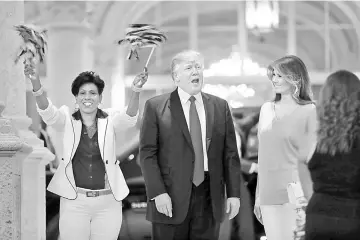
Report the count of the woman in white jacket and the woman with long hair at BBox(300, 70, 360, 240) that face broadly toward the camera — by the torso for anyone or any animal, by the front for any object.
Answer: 1

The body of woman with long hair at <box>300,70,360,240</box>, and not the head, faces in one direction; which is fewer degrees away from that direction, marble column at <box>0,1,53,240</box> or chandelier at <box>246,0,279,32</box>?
the chandelier

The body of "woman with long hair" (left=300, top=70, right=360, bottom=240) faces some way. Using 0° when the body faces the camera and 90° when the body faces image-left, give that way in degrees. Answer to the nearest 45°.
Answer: approximately 180°

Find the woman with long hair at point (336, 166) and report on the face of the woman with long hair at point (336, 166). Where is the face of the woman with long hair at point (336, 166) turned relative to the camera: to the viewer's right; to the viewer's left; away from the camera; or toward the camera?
away from the camera

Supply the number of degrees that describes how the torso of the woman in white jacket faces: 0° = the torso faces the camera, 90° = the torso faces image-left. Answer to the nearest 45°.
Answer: approximately 0°

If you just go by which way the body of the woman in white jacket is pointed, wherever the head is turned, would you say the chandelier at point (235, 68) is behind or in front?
behind

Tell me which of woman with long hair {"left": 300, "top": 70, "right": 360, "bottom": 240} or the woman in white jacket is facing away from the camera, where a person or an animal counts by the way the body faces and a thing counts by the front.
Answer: the woman with long hair

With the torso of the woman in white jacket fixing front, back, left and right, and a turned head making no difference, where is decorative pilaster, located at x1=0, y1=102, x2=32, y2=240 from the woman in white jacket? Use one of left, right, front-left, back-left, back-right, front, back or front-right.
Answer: back-right

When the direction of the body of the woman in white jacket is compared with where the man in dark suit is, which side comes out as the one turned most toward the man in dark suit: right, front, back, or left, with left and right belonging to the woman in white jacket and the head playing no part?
left

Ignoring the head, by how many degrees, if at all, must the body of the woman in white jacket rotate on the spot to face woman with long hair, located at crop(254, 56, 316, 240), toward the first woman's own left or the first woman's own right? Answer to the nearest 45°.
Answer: approximately 90° to the first woman's own left

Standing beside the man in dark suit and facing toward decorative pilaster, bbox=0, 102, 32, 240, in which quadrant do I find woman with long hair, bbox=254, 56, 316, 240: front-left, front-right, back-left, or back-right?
back-right

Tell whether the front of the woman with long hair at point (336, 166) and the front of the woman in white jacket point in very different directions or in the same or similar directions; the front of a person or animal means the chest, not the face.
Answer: very different directions
